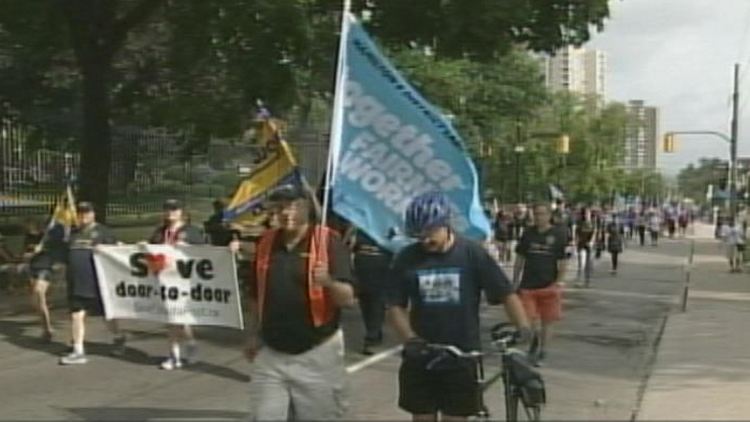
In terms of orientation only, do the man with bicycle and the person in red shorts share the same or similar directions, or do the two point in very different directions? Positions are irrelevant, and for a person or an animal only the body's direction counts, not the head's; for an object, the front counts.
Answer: same or similar directions

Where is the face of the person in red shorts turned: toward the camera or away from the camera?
toward the camera

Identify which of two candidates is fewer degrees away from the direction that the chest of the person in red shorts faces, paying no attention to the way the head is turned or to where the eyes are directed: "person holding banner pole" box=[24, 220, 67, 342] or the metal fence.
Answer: the person holding banner pole

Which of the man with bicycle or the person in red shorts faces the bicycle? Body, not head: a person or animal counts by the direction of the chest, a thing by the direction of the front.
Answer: the person in red shorts

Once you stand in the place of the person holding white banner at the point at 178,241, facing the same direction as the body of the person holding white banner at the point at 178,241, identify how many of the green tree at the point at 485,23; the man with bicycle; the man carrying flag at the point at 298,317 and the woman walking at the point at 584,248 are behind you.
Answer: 2

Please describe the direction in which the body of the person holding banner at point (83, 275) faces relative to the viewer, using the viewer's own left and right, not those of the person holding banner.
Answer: facing the viewer and to the left of the viewer

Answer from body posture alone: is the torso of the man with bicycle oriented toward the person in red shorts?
no

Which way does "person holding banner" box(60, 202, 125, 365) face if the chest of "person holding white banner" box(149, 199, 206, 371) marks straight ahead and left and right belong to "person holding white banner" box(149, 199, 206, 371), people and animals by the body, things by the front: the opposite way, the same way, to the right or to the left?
the same way

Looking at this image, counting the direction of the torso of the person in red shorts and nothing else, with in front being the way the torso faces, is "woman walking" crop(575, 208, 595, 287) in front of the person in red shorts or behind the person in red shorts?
behind

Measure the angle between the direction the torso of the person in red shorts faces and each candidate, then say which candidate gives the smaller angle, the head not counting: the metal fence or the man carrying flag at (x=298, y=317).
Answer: the man carrying flag

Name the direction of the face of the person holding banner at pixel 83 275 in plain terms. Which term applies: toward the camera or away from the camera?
toward the camera

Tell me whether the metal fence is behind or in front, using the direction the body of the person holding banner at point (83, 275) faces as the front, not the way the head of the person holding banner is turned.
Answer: behind

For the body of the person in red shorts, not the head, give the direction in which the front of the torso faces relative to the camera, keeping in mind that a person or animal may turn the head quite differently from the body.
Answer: toward the camera

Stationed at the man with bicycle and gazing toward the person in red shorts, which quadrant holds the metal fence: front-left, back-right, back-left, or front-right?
front-left

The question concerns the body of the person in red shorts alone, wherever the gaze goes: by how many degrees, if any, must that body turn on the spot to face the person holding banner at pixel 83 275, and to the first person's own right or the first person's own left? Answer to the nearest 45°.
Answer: approximately 90° to the first person's own right

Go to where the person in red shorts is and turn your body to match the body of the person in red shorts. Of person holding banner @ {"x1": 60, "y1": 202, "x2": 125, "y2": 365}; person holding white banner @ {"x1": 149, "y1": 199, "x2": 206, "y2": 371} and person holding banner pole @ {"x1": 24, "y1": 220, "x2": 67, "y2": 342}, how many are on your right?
3

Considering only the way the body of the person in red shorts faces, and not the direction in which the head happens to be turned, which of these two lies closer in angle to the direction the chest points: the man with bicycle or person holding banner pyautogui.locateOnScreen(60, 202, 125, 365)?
the man with bicycle

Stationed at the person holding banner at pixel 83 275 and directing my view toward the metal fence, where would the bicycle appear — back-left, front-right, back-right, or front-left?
back-right

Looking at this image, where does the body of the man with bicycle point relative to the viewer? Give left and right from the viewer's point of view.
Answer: facing the viewer
